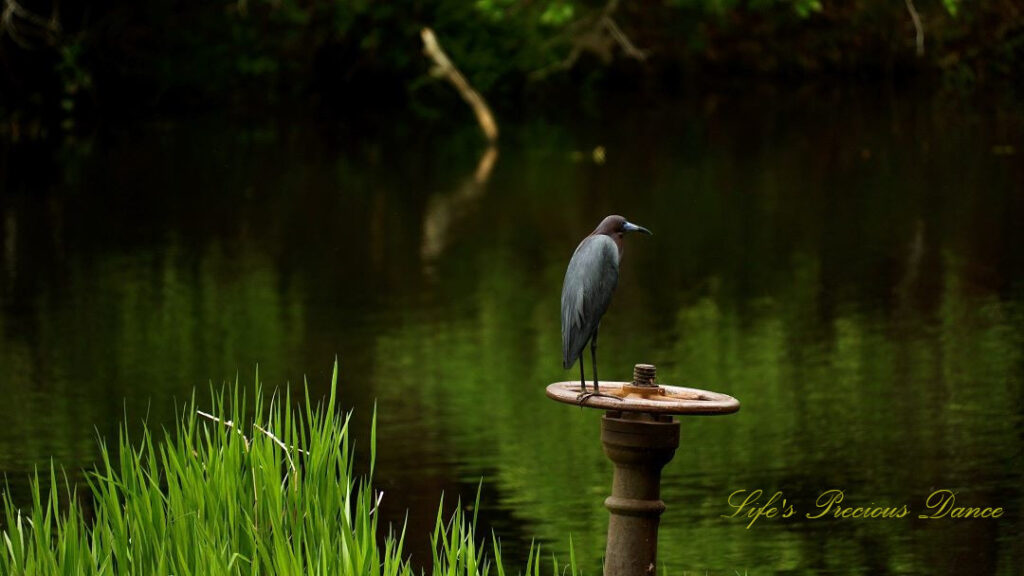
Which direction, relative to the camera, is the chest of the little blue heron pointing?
to the viewer's right

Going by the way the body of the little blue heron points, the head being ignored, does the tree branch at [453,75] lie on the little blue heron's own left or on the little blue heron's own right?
on the little blue heron's own left

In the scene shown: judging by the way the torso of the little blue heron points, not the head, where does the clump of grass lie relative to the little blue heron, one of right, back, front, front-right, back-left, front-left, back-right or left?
back
